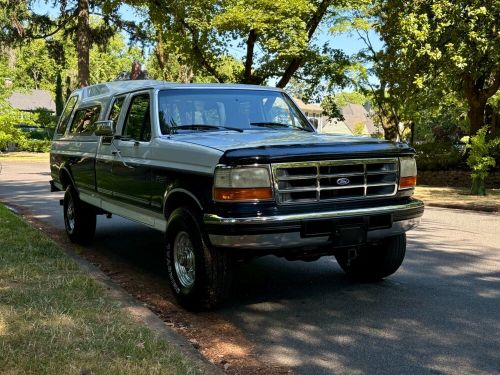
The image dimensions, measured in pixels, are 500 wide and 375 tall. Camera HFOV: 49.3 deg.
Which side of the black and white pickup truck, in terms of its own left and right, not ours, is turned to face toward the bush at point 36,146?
back

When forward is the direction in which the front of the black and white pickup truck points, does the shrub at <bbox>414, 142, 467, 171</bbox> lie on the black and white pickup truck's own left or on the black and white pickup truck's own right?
on the black and white pickup truck's own left

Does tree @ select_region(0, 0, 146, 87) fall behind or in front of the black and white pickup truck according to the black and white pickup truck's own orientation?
behind

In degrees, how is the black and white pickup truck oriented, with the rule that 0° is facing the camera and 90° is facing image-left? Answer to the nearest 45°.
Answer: approximately 315°

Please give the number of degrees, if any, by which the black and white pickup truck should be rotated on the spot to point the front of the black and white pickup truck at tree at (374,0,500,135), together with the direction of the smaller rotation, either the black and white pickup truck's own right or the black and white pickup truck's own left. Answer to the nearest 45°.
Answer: approximately 90° to the black and white pickup truck's own left
